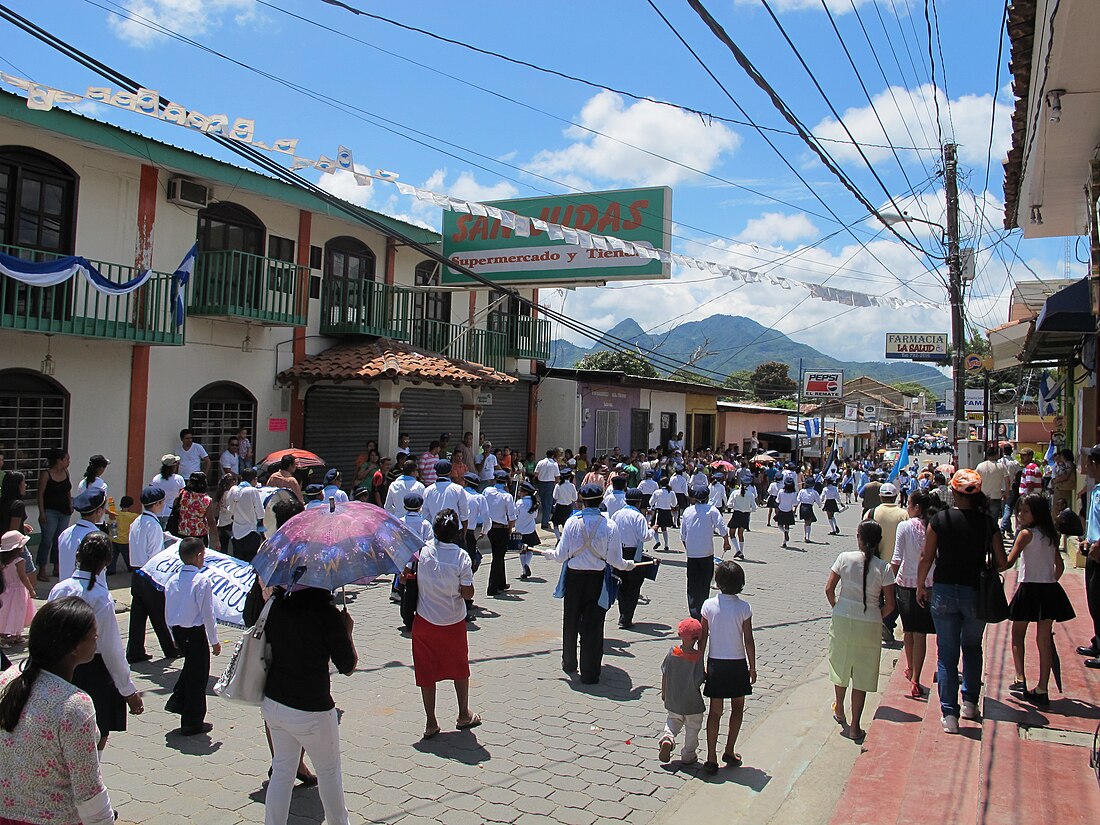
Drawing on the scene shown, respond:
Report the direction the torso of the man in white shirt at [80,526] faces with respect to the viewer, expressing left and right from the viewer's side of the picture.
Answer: facing away from the viewer and to the right of the viewer

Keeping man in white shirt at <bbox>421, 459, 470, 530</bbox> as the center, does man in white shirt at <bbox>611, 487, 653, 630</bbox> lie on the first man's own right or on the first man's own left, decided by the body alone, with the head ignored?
on the first man's own right

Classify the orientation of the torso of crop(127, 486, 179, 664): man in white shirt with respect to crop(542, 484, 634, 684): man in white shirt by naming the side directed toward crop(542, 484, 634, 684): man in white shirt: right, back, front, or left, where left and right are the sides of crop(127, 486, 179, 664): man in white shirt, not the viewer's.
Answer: right

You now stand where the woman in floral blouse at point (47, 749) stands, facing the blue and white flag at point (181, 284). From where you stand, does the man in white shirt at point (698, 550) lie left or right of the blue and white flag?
right

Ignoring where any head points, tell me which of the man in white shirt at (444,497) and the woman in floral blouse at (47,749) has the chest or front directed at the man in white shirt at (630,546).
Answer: the woman in floral blouse

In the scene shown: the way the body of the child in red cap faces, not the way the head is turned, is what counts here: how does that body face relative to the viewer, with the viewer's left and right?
facing away from the viewer

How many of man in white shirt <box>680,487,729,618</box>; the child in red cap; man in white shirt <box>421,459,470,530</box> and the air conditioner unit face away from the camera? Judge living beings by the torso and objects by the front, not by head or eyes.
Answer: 3

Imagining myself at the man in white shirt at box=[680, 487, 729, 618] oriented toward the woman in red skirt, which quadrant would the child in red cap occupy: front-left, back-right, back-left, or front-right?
front-left

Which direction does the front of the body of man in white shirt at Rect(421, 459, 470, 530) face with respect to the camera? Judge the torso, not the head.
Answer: away from the camera

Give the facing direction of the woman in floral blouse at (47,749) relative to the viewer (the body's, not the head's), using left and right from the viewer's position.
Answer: facing away from the viewer and to the right of the viewer

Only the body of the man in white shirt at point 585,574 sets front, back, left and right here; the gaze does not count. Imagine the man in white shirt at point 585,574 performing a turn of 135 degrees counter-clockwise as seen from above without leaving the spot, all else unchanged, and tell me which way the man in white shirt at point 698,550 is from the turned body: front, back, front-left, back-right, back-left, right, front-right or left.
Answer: back

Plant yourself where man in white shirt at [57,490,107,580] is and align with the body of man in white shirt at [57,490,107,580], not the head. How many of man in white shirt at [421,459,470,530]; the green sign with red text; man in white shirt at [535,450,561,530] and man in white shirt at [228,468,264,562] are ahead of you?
4

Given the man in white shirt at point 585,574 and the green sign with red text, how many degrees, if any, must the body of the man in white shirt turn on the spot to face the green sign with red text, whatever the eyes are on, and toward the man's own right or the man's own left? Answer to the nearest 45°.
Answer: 0° — they already face it

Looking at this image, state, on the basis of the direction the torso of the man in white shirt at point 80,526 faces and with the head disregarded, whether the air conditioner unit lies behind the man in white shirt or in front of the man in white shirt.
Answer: in front

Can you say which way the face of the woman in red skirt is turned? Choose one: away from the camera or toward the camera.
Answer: away from the camera

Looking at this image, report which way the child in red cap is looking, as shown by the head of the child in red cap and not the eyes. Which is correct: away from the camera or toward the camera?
away from the camera

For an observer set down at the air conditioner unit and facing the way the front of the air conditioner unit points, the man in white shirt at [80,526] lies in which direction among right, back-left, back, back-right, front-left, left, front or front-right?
front-right

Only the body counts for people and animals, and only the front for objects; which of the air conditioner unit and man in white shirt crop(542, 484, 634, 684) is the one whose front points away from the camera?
the man in white shirt

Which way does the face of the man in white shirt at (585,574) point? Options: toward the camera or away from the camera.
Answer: away from the camera

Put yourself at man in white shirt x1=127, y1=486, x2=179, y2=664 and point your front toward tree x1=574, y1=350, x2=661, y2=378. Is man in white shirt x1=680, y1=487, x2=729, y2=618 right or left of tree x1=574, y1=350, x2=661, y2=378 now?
right

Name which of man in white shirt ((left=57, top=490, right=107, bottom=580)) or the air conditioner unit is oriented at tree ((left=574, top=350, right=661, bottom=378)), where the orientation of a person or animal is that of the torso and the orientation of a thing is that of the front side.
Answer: the man in white shirt
